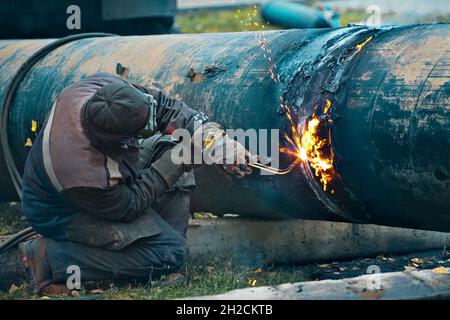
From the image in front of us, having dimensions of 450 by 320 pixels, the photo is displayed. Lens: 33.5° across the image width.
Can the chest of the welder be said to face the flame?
yes

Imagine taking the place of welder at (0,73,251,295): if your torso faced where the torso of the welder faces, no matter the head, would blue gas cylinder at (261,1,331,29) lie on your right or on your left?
on your left

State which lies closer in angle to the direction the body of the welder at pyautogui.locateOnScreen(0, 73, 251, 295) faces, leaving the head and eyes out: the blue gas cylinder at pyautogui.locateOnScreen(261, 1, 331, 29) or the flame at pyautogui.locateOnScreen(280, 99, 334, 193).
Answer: the flame

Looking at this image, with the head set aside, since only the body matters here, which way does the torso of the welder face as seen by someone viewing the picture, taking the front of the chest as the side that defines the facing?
to the viewer's right

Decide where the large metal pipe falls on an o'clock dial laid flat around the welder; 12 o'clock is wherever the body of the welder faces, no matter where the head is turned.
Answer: The large metal pipe is roughly at 12 o'clock from the welder.
